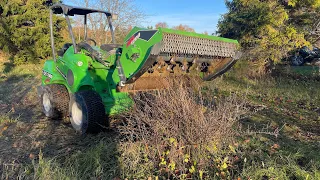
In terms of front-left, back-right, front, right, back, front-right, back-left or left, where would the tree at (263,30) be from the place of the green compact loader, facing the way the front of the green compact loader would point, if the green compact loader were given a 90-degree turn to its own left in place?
front

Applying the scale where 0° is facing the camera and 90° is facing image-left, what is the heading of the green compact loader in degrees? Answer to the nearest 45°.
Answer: approximately 315°

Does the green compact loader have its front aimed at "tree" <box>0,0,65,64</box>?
no
